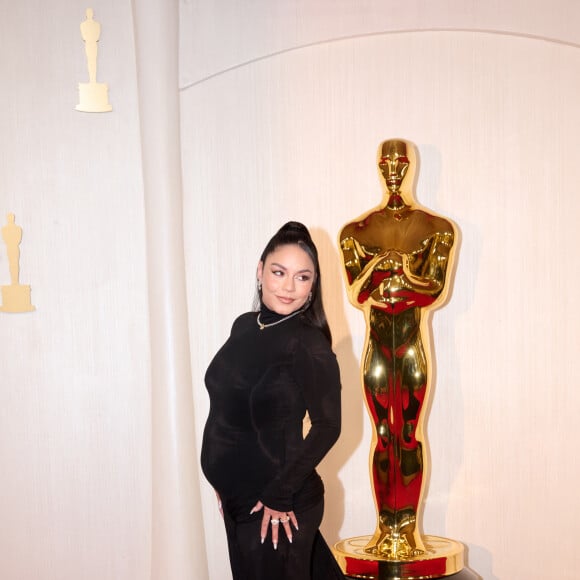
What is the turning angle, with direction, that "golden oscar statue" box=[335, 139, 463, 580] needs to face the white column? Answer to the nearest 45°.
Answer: approximately 90° to its right

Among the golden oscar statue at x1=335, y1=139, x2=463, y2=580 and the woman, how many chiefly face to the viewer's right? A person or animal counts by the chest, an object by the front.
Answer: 0

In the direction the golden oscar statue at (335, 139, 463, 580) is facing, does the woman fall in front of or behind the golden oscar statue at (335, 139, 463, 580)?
in front

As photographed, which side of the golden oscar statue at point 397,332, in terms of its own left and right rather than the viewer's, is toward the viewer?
front

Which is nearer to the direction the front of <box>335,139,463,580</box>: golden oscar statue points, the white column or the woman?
the woman

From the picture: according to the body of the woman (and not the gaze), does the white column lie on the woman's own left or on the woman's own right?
on the woman's own right

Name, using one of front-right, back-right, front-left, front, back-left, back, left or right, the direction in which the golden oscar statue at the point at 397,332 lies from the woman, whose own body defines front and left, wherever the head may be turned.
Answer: back

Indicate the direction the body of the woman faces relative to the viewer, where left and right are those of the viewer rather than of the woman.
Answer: facing the viewer and to the left of the viewer
